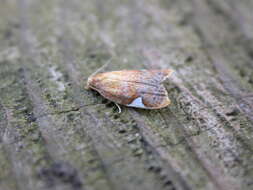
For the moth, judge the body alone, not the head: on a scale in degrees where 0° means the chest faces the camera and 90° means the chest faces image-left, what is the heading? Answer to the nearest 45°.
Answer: approximately 90°
